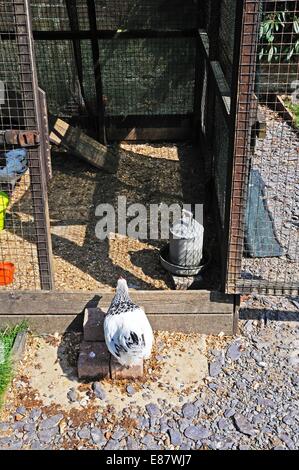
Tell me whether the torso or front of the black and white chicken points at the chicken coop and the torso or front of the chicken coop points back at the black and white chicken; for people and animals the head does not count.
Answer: yes

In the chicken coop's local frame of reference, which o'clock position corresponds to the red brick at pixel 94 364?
The red brick is roughly at 12 o'clock from the chicken coop.

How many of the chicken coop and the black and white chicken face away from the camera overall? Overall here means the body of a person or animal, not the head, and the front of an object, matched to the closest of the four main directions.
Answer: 1

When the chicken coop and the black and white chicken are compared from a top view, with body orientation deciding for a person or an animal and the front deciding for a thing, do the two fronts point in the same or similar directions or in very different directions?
very different directions

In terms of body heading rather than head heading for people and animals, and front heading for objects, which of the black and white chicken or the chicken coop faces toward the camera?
the chicken coop

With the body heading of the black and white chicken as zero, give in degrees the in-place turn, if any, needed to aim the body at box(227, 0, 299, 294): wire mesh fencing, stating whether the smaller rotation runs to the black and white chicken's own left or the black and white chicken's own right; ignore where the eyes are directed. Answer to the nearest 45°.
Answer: approximately 45° to the black and white chicken's own right

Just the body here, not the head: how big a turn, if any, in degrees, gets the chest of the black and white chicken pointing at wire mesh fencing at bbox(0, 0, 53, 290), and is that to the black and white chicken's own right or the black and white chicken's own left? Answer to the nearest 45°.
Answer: approximately 45° to the black and white chicken's own left

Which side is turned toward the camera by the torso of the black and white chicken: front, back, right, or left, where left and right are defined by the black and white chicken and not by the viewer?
back

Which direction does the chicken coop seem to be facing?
toward the camera

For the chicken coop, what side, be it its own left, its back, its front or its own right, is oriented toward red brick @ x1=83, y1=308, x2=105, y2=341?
front

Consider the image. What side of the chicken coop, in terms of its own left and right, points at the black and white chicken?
front

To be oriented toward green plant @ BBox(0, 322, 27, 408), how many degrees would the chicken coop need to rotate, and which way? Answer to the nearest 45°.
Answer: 0° — it already faces it
